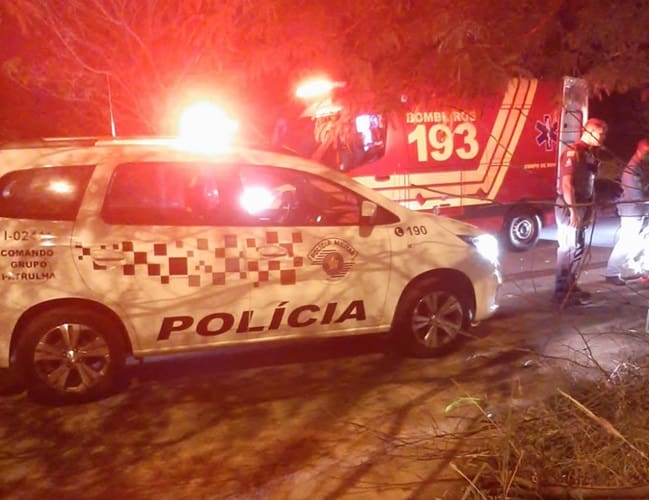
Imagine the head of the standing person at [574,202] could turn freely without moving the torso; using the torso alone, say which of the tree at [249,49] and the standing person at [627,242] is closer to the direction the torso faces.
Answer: the standing person

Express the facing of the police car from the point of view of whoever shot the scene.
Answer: facing to the right of the viewer

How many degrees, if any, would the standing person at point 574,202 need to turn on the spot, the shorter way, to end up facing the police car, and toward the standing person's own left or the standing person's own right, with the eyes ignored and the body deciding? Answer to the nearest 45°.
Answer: approximately 135° to the standing person's own right
